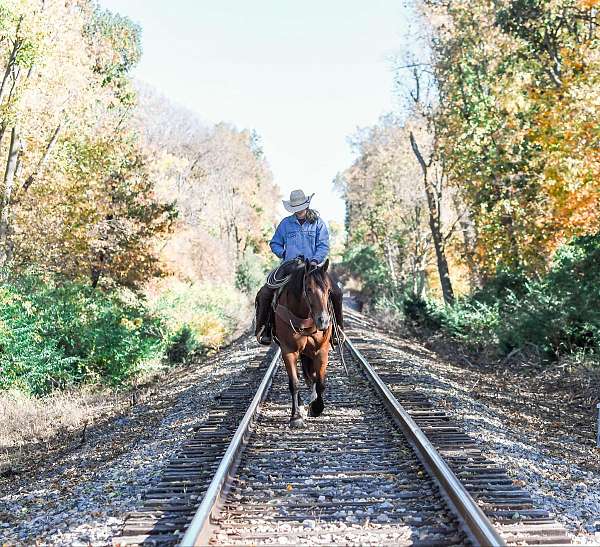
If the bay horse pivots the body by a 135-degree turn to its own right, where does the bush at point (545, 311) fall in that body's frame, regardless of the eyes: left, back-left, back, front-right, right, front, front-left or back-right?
right

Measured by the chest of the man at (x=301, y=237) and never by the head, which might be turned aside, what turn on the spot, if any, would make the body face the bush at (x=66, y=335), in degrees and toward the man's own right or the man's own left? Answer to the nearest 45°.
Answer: approximately 135° to the man's own right

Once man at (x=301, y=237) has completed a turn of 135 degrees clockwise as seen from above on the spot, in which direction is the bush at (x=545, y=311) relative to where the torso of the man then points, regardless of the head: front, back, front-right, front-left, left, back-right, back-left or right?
right

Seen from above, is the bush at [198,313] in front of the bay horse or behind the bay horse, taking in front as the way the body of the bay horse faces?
behind

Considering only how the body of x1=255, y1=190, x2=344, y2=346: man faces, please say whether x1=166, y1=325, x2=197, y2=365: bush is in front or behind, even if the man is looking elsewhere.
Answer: behind

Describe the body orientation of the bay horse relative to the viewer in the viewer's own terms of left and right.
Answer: facing the viewer

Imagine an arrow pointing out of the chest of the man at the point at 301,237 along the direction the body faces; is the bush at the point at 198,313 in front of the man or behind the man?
behind

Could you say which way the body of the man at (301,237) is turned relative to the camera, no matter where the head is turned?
toward the camera
